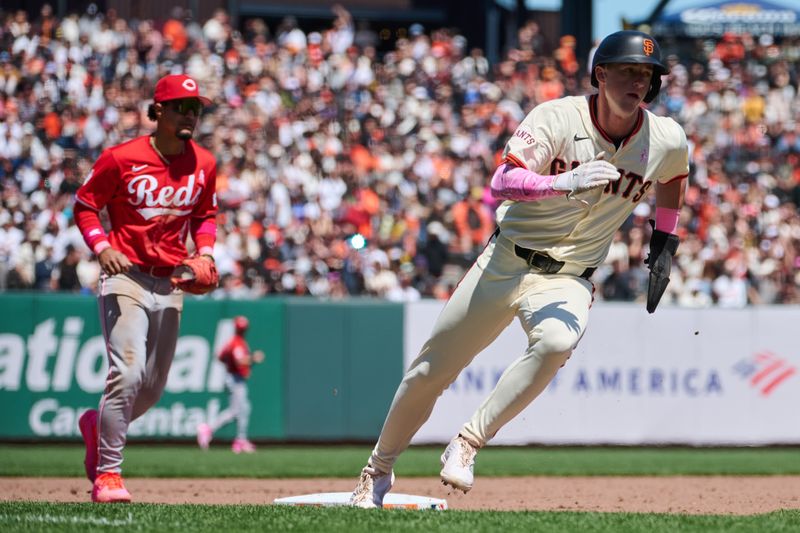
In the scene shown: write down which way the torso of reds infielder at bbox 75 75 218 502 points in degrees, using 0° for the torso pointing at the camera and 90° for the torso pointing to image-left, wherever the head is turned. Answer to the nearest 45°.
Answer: approximately 315°

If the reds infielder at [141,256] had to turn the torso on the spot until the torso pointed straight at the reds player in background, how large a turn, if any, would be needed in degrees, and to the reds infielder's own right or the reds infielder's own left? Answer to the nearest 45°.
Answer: approximately 135° to the reds infielder's own left

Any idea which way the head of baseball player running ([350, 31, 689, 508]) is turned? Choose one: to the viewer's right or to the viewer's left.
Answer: to the viewer's right
